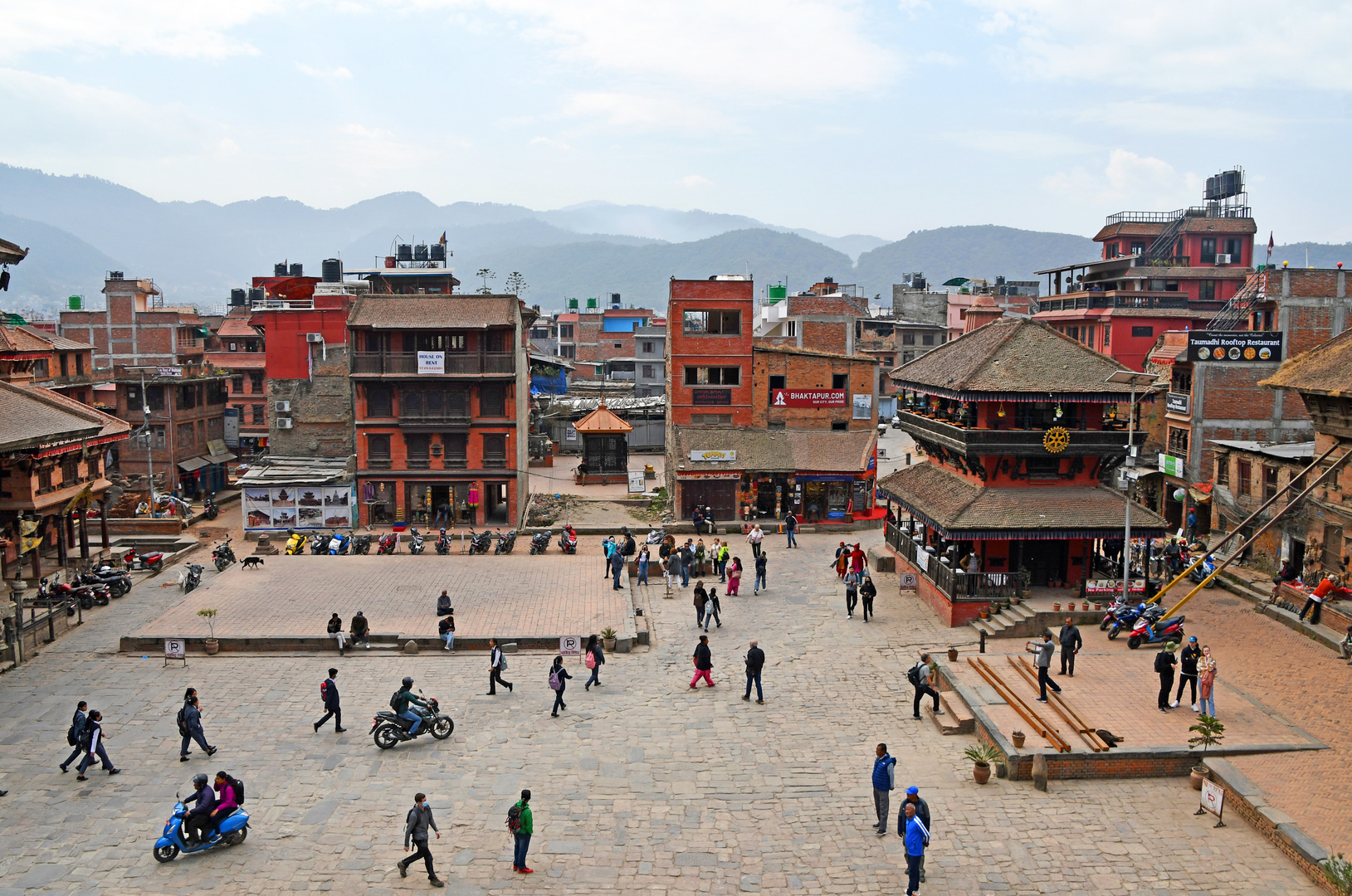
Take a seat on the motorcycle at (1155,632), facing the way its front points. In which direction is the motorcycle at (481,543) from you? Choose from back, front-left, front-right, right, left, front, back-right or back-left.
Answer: front-right

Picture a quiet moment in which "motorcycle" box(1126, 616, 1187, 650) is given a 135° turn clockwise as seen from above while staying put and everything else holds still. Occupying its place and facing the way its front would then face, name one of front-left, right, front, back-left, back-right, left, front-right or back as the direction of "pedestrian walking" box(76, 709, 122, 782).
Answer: back-left

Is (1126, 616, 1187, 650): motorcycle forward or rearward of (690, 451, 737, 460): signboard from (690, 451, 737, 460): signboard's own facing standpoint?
forward

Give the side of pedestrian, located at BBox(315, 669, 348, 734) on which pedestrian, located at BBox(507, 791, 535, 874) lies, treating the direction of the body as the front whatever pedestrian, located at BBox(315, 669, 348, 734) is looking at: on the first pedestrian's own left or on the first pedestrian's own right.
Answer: on the first pedestrian's own right

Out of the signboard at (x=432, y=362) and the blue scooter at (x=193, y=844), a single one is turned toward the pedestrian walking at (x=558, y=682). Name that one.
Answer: the signboard

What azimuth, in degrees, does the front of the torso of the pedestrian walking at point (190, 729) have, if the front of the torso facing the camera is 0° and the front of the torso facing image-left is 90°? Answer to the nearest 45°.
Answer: approximately 270°

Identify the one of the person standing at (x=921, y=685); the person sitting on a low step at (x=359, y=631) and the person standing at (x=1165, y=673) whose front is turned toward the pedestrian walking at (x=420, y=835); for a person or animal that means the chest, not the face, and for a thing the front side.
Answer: the person sitting on a low step at (x=359, y=631)

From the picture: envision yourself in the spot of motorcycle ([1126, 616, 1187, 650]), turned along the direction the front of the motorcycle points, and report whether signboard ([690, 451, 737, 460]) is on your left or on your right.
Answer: on your right

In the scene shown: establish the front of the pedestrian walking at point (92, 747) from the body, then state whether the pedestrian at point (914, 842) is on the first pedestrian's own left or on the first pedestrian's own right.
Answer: on the first pedestrian's own right

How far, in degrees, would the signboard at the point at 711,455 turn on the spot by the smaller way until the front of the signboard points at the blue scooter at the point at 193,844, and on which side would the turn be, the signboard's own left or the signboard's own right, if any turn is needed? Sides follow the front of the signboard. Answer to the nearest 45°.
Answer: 0° — it already faces it

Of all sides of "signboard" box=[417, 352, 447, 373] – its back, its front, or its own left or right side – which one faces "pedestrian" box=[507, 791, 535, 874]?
front
